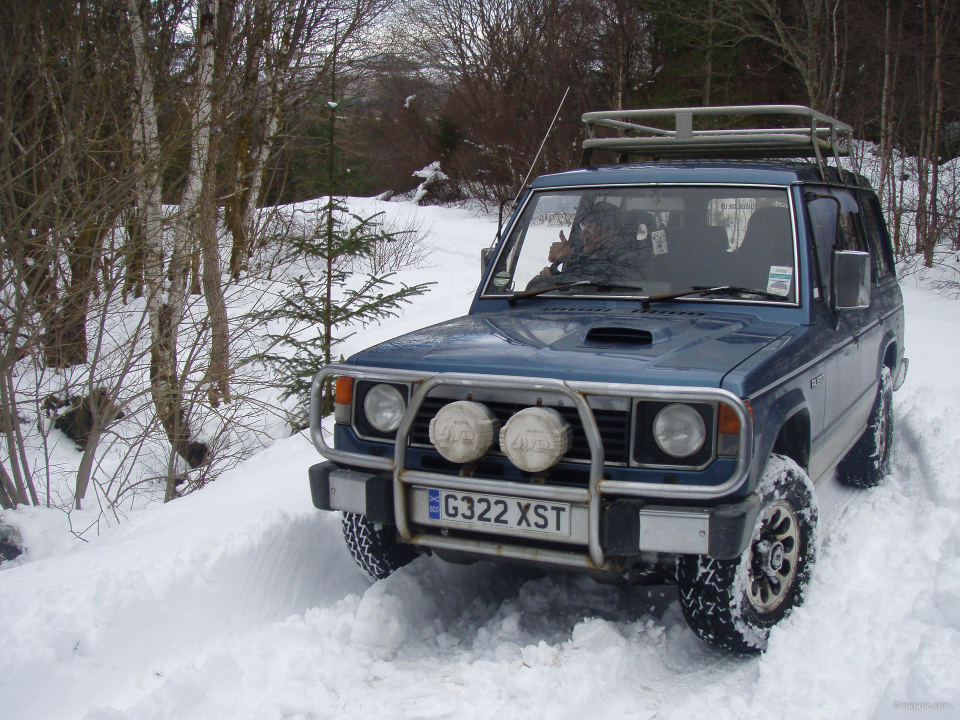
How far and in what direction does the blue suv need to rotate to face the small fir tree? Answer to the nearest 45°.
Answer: approximately 90° to its right

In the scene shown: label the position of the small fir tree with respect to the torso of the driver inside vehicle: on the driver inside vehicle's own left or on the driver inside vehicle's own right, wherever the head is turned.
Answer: on the driver inside vehicle's own right

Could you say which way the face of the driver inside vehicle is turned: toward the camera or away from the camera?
toward the camera

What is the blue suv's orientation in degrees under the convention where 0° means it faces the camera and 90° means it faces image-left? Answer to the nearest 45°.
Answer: approximately 45°
